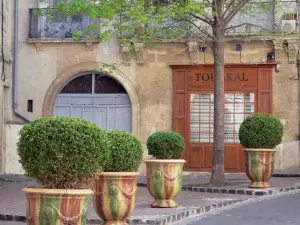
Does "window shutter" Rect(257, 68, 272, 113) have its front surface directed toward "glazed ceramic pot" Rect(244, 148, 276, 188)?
yes

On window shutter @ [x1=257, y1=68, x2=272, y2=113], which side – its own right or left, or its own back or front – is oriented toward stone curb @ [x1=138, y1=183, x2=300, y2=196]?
front

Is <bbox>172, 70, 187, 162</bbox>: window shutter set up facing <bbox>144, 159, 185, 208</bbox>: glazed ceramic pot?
yes

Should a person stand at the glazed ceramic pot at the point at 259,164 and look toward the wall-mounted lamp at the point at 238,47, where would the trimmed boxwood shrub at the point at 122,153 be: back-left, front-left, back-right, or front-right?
back-left

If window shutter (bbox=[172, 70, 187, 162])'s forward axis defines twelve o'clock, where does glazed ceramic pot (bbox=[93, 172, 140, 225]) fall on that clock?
The glazed ceramic pot is roughly at 12 o'clock from the window shutter.

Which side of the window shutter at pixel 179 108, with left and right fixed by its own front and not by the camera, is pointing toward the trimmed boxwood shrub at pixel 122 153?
front

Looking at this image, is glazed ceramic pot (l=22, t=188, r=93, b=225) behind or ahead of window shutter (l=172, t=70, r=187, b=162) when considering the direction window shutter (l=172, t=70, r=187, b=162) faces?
ahead

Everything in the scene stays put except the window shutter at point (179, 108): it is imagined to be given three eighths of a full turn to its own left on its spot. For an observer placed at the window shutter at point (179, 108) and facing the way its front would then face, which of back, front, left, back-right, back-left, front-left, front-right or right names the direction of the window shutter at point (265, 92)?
front-right

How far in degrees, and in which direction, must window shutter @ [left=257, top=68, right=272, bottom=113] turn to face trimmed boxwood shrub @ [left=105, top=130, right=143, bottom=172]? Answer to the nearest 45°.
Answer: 0° — it already faces it

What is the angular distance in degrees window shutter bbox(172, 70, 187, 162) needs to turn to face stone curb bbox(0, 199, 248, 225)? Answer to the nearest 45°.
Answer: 0° — it already faces it

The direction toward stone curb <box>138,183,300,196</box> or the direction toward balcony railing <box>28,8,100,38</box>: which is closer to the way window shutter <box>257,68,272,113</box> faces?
the stone curb

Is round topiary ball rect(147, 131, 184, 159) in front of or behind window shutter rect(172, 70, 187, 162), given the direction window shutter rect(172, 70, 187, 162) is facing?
in front

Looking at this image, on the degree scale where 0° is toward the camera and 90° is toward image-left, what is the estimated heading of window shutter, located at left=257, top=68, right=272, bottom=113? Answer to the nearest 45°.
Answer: approximately 0°

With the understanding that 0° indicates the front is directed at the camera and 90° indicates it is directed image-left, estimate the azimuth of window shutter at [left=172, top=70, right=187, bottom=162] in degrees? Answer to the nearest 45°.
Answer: approximately 0°
